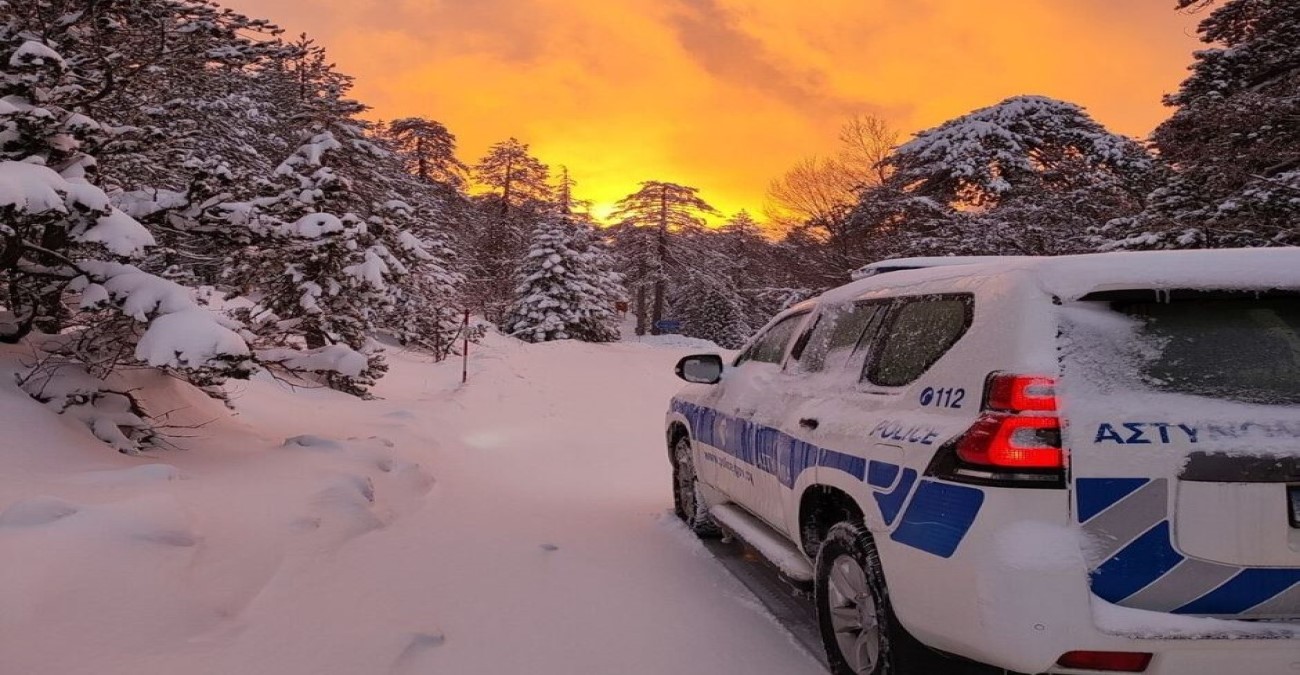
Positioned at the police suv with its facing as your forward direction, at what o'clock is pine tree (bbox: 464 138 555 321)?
The pine tree is roughly at 12 o'clock from the police suv.

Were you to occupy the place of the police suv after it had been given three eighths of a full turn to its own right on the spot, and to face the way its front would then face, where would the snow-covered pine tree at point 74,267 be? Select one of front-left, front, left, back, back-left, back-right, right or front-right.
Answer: back

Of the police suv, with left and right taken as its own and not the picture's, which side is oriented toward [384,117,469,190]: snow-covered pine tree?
front

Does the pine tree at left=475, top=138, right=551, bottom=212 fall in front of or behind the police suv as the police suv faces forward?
in front

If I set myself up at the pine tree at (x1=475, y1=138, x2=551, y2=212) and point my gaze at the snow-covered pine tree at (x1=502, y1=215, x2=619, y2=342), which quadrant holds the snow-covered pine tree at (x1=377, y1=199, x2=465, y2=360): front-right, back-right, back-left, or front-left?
front-right

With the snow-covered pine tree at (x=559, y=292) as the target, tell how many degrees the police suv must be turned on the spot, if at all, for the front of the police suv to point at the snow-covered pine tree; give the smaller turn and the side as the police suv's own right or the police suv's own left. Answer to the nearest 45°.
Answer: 0° — it already faces it

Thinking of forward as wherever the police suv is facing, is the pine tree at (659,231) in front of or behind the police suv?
in front

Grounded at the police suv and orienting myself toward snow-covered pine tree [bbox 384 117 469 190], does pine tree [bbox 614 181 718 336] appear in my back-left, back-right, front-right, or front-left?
front-right

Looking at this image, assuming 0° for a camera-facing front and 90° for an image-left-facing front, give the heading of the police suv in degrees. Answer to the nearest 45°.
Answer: approximately 135°

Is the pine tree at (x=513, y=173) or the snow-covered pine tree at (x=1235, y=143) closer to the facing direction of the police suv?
the pine tree

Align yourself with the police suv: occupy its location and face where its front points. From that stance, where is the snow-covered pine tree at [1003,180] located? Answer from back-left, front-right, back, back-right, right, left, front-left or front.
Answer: front-right
